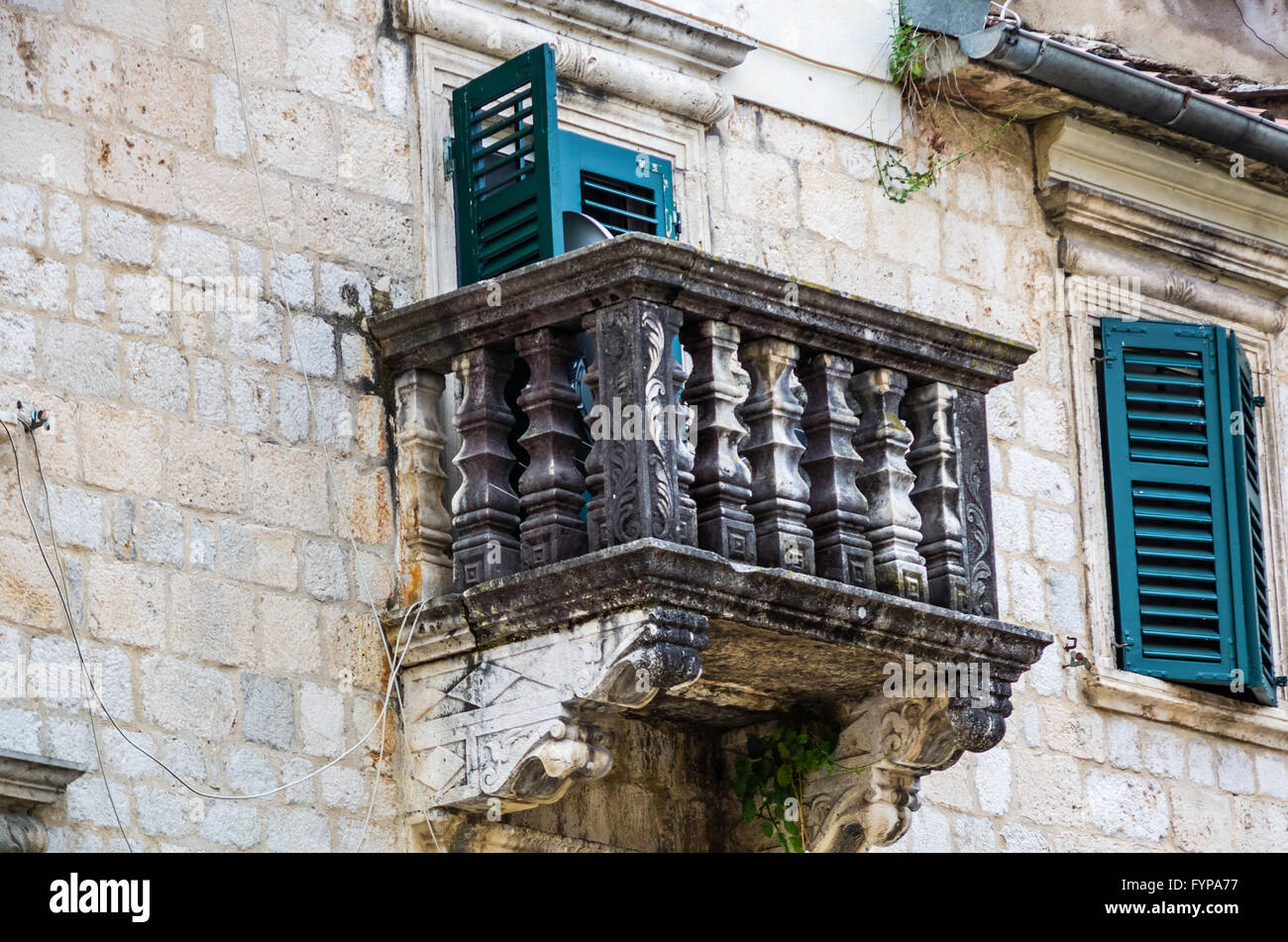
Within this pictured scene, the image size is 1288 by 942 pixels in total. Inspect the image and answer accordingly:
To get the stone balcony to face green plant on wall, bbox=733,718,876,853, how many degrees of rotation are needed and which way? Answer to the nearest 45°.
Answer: approximately 135° to its left

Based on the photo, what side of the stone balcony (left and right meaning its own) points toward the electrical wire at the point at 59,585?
right

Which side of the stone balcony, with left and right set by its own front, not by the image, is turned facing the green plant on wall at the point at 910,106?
left

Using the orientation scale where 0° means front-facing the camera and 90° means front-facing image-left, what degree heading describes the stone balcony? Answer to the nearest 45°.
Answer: approximately 315°

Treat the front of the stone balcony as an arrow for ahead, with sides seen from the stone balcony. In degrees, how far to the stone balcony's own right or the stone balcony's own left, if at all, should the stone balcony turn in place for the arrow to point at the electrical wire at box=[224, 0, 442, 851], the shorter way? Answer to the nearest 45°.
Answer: approximately 135° to the stone balcony's own right
